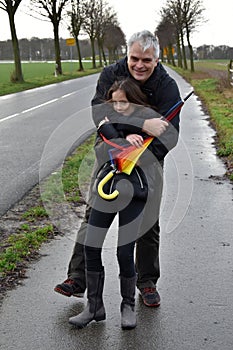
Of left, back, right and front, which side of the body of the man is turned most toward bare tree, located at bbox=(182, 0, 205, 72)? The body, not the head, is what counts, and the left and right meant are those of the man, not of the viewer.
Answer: back

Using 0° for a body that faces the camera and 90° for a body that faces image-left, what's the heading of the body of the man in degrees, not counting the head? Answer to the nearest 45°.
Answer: approximately 0°
